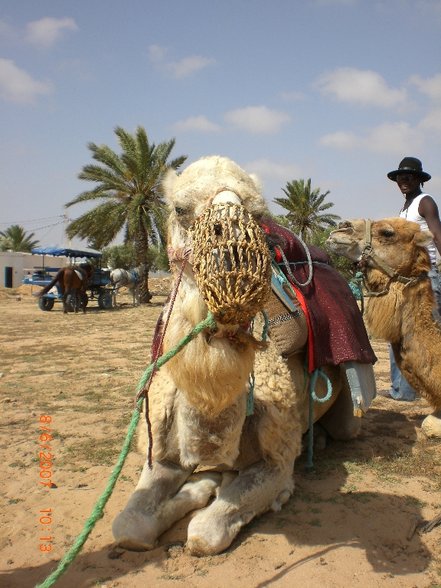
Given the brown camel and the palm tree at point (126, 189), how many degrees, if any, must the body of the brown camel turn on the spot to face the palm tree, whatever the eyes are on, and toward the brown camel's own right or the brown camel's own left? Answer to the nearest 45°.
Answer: approximately 45° to the brown camel's own right

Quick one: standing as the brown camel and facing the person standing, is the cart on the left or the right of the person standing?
left

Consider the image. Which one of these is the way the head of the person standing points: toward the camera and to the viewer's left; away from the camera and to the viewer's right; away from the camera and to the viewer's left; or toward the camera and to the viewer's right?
toward the camera and to the viewer's left

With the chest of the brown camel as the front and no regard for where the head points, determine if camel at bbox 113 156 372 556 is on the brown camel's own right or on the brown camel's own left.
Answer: on the brown camel's own left

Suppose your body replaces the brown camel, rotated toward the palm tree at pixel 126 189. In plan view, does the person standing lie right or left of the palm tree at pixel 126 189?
right

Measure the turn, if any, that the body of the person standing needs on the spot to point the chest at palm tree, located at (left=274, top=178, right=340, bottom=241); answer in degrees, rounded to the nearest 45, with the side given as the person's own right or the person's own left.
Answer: approximately 135° to the person's own right

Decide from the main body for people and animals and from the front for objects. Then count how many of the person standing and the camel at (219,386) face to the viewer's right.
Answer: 0

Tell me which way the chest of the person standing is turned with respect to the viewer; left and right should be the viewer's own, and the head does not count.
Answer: facing the viewer and to the left of the viewer

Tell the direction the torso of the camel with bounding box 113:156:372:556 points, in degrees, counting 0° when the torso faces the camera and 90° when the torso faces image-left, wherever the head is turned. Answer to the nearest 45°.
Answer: approximately 45°

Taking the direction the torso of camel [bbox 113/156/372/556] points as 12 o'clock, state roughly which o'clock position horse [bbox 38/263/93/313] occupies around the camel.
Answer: The horse is roughly at 4 o'clock from the camel.

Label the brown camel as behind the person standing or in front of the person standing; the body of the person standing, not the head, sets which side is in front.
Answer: in front

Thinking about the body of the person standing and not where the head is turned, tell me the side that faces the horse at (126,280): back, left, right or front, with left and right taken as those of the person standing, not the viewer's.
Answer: right

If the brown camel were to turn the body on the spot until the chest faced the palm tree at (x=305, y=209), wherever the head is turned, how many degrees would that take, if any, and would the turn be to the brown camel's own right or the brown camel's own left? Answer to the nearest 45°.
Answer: approximately 90° to the brown camel's own right

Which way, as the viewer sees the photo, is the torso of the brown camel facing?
to the viewer's left

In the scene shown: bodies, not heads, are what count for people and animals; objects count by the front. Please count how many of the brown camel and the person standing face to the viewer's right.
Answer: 0

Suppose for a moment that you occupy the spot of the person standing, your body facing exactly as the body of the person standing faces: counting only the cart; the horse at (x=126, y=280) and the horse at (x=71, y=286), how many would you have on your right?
3
